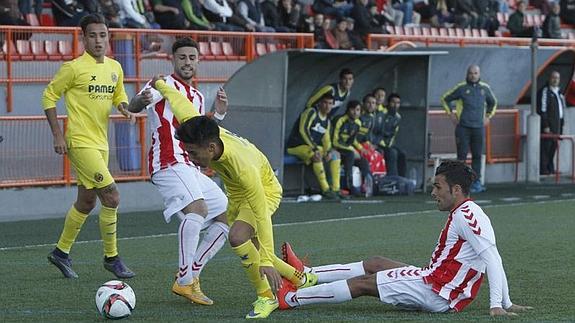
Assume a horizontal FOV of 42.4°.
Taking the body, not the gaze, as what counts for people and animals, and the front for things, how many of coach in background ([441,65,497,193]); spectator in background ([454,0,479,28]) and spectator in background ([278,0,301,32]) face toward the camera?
3

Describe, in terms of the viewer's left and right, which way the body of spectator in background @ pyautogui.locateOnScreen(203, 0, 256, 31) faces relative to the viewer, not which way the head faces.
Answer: facing the viewer and to the right of the viewer

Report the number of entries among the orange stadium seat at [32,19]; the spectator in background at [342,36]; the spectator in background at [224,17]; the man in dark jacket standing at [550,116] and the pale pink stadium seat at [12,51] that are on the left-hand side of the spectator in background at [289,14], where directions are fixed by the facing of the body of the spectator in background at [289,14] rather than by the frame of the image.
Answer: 2

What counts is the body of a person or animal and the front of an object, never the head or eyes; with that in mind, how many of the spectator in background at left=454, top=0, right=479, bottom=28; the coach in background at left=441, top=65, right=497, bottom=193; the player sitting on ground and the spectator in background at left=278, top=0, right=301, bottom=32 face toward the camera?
3

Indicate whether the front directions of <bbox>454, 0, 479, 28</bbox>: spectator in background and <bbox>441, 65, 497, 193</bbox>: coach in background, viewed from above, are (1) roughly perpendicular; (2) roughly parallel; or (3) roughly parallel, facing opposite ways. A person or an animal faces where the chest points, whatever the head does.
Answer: roughly parallel

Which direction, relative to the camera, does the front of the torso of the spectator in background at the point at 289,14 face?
toward the camera

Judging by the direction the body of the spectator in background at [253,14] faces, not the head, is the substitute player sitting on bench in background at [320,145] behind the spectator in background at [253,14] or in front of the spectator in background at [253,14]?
in front

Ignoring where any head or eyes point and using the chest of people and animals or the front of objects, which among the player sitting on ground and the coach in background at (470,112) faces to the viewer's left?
the player sitting on ground

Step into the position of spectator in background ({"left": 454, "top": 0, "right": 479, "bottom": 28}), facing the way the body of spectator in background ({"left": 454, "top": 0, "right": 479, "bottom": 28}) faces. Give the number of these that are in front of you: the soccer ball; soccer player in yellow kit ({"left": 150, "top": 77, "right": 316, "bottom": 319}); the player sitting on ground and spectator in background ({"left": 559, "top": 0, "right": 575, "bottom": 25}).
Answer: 3

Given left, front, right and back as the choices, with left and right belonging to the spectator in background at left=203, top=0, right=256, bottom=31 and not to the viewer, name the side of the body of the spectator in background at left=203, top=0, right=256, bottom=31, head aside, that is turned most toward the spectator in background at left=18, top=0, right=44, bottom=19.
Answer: right

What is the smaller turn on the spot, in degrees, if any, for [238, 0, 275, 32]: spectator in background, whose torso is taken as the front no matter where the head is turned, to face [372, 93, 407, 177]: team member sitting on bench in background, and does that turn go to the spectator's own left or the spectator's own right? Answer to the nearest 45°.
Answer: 0° — they already face them

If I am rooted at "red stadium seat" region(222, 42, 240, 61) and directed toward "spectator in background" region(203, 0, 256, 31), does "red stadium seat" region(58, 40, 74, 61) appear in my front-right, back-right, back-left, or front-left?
back-left

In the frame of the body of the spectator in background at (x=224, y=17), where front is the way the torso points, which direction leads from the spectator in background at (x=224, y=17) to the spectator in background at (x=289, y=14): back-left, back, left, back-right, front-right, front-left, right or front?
left

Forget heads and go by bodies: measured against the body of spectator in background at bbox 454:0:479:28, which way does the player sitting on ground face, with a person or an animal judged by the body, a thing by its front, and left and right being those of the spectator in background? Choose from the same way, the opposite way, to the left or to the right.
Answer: to the right

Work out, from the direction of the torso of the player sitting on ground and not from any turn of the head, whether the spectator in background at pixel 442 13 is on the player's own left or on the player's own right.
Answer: on the player's own right

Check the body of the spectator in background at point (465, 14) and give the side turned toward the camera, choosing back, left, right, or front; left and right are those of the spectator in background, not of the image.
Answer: front

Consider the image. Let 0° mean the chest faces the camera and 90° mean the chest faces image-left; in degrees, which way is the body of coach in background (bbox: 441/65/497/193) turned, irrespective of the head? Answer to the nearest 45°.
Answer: approximately 0°

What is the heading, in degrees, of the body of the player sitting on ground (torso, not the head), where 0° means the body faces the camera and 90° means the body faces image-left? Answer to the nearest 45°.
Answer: approximately 90°

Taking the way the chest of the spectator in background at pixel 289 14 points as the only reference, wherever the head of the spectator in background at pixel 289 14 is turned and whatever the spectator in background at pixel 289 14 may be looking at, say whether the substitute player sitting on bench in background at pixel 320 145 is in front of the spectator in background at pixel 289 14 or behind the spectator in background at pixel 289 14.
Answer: in front

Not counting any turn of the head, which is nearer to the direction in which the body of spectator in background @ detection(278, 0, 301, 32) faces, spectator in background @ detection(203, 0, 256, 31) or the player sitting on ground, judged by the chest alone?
the player sitting on ground
